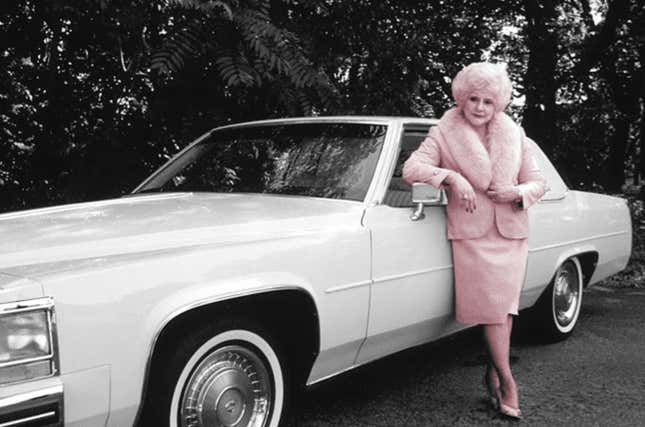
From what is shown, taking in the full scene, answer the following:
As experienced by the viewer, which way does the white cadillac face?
facing the viewer and to the left of the viewer

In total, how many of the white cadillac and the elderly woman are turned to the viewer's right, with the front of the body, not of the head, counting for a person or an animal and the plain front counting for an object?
0

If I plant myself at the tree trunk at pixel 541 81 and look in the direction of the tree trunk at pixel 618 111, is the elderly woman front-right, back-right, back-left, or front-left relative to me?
back-right

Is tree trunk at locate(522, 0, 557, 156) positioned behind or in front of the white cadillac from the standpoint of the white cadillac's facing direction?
behind

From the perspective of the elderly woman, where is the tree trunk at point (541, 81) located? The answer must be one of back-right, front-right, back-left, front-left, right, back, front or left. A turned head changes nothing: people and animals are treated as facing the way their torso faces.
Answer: back

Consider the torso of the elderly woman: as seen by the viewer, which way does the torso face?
toward the camera

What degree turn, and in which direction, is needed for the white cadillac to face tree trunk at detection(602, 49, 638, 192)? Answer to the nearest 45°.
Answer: approximately 180°
